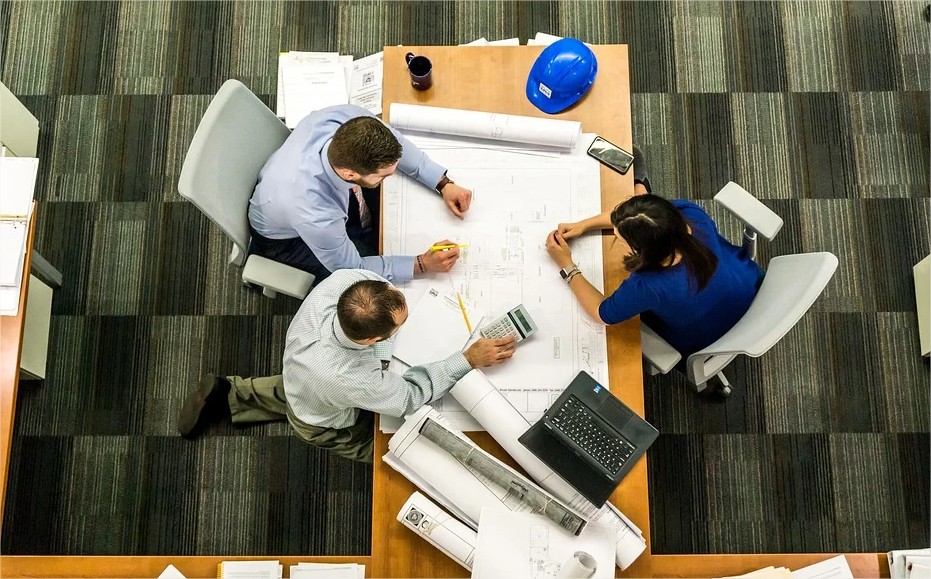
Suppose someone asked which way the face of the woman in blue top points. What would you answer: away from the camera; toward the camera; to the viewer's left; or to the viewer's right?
to the viewer's left

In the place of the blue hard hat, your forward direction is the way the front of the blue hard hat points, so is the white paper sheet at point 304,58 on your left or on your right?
on your right

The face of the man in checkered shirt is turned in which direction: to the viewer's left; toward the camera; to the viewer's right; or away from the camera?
to the viewer's right

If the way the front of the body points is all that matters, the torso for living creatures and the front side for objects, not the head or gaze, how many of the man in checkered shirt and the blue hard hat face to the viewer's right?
1

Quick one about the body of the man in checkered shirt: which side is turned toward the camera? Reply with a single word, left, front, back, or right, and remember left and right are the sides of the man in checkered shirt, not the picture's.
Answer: right

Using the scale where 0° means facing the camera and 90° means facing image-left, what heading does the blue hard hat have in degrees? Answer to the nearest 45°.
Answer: approximately 45°

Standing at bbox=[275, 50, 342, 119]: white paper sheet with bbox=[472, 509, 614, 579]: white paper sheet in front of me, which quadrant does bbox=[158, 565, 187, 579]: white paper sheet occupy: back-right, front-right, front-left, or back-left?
front-right

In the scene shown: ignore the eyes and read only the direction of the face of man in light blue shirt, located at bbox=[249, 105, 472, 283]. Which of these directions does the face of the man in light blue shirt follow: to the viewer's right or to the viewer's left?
to the viewer's right
